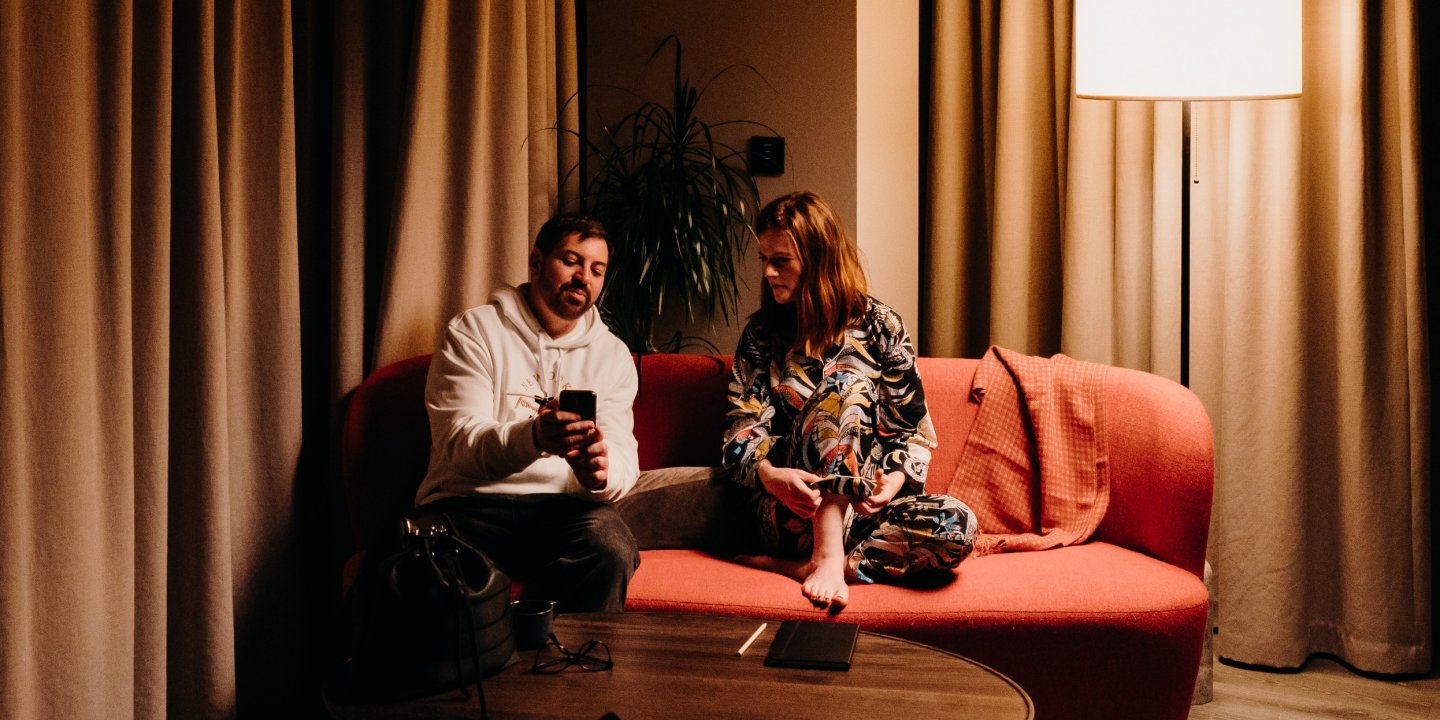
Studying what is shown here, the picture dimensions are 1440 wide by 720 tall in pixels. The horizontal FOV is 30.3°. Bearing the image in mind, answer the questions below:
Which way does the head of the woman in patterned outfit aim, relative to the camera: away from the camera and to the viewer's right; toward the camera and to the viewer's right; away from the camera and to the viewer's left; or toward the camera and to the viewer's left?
toward the camera and to the viewer's left

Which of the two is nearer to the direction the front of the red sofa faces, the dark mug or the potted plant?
the dark mug

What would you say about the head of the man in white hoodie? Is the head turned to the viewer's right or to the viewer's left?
to the viewer's right

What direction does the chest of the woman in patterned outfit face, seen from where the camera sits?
toward the camera

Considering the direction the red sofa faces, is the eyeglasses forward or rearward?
forward

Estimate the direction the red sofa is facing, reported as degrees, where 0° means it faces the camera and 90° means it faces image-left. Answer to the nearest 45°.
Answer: approximately 0°

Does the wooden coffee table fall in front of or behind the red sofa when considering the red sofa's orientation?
in front

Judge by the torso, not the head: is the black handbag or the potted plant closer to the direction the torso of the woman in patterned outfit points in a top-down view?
the black handbag
